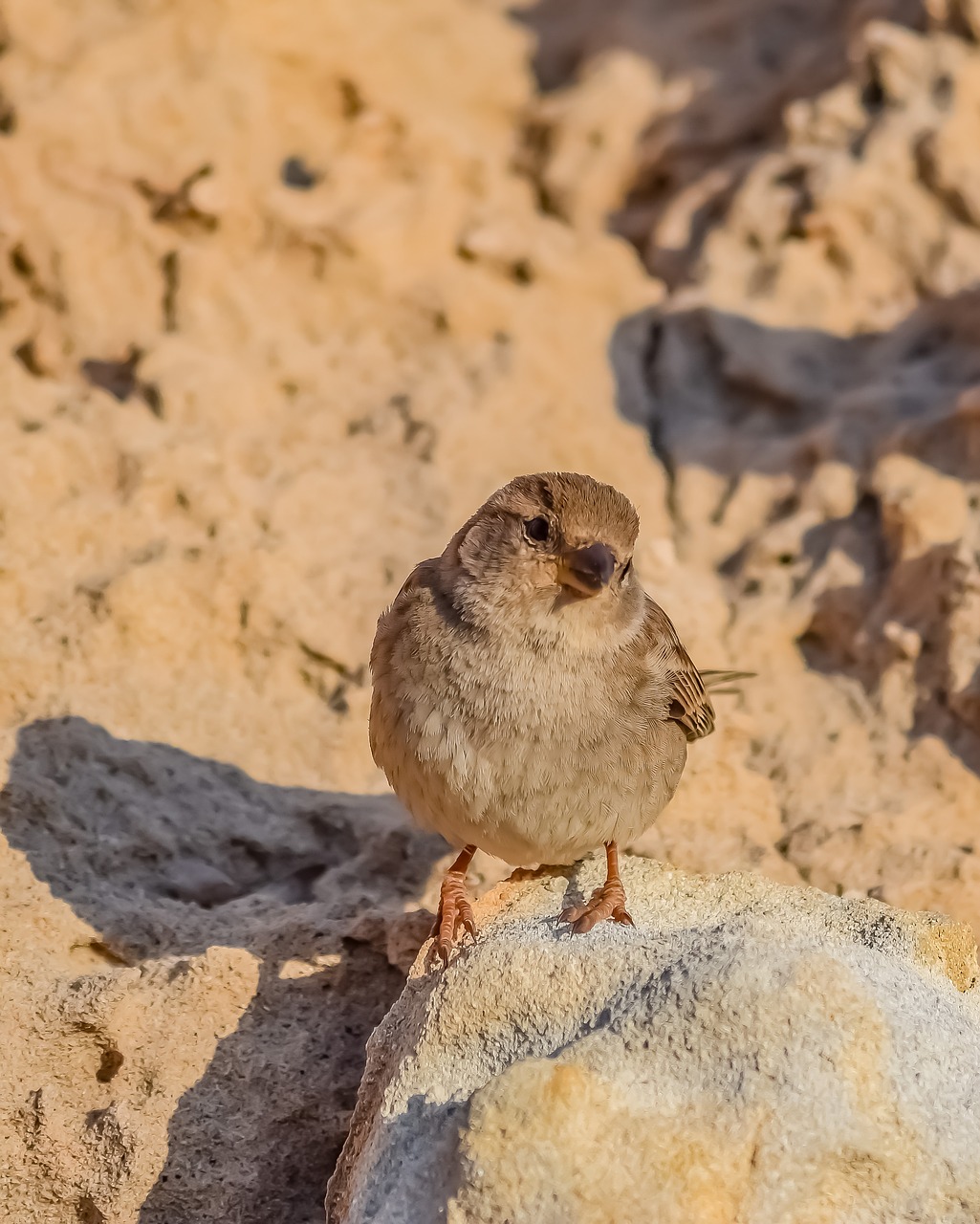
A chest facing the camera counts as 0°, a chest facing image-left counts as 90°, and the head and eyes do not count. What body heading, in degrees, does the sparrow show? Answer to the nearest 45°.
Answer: approximately 0°
